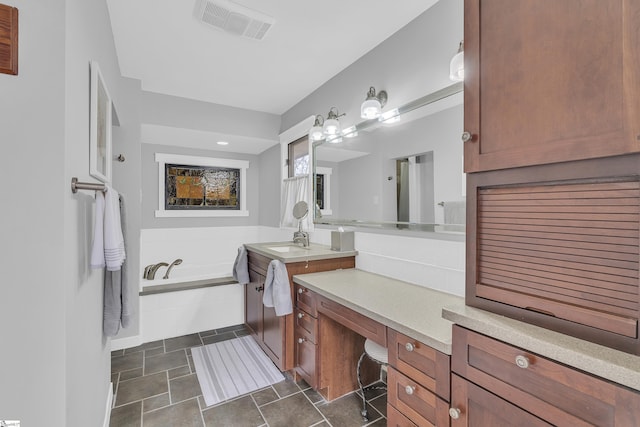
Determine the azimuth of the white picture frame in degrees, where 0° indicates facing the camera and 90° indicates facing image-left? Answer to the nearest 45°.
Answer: approximately 270°

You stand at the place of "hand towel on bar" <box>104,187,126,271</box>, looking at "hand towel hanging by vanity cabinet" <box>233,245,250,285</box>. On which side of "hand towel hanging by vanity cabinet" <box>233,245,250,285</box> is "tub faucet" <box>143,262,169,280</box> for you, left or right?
left

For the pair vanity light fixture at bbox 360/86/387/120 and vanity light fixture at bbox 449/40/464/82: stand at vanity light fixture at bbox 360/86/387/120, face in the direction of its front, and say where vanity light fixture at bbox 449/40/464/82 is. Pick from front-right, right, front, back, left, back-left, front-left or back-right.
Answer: left

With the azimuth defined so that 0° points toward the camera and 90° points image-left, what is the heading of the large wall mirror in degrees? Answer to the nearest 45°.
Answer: approximately 45°

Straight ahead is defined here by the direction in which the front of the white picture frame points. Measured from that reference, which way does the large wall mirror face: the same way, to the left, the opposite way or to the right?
the opposite way

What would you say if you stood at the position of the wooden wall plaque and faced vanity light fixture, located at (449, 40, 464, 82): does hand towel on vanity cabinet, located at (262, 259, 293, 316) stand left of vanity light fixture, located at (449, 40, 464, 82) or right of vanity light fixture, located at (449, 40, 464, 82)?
left

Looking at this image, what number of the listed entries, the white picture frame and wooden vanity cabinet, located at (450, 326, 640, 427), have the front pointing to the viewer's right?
1

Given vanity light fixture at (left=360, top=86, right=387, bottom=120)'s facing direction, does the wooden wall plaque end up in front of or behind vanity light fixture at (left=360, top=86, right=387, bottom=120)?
in front

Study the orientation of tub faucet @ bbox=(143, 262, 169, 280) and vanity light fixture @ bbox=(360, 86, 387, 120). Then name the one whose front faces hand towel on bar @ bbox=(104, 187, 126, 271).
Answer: the vanity light fixture

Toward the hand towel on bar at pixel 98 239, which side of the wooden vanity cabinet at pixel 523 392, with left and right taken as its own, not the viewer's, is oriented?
front

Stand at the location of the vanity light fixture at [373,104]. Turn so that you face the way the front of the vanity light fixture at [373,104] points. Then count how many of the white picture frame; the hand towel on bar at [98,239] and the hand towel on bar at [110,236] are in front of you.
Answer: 3
